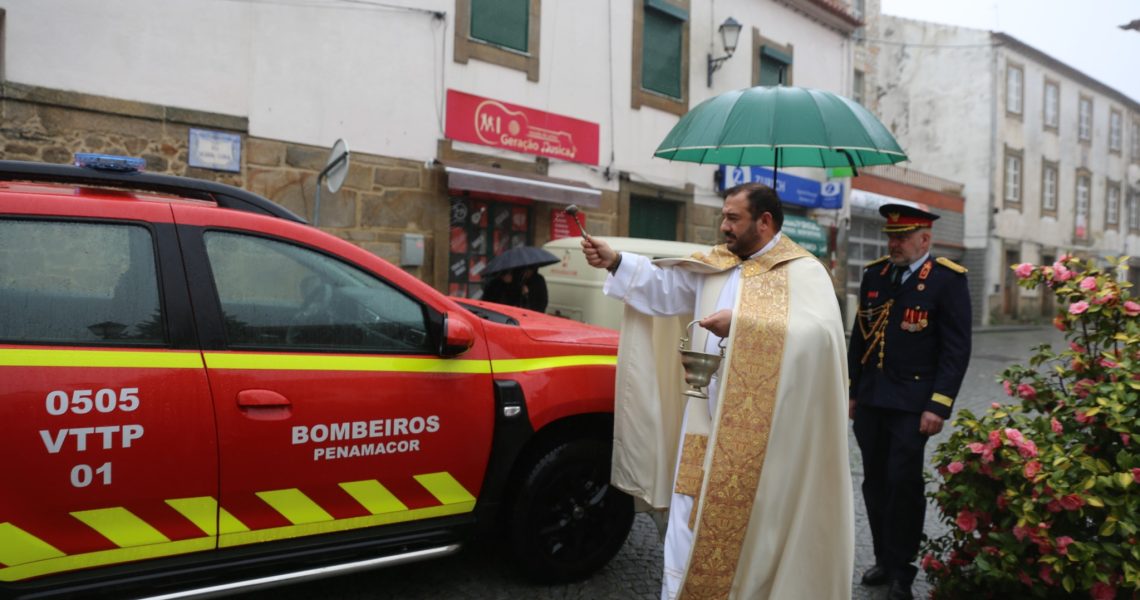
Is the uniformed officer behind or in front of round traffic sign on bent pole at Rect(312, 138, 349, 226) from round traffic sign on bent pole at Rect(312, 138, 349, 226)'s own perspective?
in front

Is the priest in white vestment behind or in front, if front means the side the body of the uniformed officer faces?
in front

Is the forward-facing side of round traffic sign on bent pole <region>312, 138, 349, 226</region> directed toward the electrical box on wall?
no

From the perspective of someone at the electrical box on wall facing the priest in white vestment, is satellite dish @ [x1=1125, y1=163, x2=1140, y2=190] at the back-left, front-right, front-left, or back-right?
back-left

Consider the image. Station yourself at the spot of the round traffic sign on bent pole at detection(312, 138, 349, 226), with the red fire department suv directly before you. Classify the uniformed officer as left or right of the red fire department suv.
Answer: left

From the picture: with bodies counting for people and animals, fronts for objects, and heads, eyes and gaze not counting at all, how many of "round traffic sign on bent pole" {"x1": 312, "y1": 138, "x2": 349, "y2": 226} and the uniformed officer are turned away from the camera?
0

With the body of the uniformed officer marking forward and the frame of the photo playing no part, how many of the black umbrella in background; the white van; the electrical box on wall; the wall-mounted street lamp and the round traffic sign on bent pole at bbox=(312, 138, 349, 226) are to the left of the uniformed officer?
0

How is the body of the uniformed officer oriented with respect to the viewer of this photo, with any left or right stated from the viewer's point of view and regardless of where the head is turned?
facing the viewer and to the left of the viewer

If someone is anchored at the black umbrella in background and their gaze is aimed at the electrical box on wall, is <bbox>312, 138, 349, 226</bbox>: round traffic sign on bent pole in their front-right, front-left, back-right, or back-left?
front-left

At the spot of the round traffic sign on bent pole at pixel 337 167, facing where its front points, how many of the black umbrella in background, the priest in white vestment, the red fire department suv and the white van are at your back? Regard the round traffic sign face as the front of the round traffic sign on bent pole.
0

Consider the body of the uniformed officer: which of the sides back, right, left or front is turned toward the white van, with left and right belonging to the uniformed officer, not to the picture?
right

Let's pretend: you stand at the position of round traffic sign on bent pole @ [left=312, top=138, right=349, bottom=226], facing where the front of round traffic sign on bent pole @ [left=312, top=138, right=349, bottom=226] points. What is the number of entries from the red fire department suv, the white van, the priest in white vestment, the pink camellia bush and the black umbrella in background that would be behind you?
0

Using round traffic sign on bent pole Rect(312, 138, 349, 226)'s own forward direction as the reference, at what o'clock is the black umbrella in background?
The black umbrella in background is roughly at 12 o'clock from the round traffic sign on bent pole.

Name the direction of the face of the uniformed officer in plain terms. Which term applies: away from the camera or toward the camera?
toward the camera

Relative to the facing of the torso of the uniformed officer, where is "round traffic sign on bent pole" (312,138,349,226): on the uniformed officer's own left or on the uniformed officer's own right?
on the uniformed officer's own right

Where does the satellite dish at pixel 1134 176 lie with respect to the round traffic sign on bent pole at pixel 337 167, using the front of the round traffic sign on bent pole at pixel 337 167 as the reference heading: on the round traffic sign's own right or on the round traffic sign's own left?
on the round traffic sign's own left

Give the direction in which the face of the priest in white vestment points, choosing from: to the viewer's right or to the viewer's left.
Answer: to the viewer's left

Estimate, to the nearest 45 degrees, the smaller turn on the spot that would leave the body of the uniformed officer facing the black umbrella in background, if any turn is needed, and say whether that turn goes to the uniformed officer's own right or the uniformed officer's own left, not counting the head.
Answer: approximately 90° to the uniformed officer's own right
